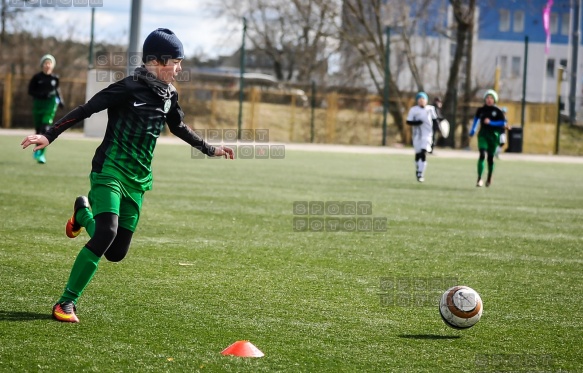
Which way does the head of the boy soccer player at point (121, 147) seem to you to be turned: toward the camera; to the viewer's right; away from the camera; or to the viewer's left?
to the viewer's right

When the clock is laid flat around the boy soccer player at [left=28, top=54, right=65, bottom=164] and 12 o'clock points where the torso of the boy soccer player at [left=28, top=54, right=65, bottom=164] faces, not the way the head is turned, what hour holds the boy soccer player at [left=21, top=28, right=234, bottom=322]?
the boy soccer player at [left=21, top=28, right=234, bottom=322] is roughly at 12 o'clock from the boy soccer player at [left=28, top=54, right=65, bottom=164].

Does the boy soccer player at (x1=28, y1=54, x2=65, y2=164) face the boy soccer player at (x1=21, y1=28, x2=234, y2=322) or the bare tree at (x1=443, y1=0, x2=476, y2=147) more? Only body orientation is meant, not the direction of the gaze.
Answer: the boy soccer player

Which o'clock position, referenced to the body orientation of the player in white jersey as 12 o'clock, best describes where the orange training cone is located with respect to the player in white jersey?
The orange training cone is roughly at 12 o'clock from the player in white jersey.

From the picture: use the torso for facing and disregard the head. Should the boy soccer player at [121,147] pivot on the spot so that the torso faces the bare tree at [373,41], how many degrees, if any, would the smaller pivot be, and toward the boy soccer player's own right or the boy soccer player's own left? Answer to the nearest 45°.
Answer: approximately 135° to the boy soccer player's own left

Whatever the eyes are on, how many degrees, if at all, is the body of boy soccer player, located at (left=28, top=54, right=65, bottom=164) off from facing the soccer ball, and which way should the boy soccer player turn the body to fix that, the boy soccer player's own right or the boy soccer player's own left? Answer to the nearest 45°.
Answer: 0° — they already face it

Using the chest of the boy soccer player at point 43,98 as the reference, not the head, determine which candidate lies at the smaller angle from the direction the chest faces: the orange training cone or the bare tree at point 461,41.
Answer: the orange training cone

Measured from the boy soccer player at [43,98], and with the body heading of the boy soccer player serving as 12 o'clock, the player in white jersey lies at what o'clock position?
The player in white jersey is roughly at 9 o'clock from the boy soccer player.

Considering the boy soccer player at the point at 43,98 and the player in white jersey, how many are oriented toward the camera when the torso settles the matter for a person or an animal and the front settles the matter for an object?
2
